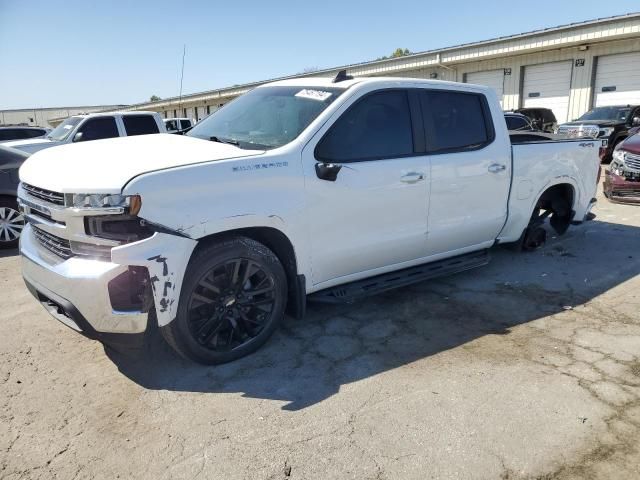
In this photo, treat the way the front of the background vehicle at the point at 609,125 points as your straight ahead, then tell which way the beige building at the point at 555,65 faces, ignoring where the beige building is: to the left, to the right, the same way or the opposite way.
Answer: the same way

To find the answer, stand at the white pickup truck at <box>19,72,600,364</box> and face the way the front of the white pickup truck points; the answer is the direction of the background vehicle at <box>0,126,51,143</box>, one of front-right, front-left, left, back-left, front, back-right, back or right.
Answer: right

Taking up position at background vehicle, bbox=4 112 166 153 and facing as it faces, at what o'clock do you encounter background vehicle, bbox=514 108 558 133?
background vehicle, bbox=514 108 558 133 is roughly at 7 o'clock from background vehicle, bbox=4 112 166 153.

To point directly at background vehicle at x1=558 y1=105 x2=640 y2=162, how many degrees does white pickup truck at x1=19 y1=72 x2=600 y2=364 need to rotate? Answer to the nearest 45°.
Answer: approximately 180°

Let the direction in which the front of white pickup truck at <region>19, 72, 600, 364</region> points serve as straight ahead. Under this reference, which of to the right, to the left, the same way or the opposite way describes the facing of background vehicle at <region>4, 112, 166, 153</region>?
the same way

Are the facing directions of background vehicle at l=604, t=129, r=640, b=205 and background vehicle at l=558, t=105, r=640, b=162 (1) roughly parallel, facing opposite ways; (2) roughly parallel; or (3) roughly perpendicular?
roughly parallel

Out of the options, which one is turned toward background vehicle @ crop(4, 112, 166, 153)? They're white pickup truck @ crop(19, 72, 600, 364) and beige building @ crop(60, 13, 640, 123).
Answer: the beige building

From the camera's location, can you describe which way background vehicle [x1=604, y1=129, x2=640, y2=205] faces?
facing the viewer and to the left of the viewer

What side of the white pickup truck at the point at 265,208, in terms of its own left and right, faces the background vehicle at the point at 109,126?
right

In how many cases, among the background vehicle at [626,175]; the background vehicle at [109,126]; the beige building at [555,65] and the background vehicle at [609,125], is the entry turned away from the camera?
0

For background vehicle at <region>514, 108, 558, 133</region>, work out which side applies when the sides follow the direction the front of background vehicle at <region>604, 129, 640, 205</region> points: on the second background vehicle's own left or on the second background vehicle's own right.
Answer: on the second background vehicle's own right

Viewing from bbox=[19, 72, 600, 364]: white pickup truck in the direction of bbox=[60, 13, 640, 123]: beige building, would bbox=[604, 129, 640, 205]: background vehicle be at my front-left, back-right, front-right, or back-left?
front-right

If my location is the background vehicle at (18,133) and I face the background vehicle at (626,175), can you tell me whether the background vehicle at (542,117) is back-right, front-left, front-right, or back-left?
front-left

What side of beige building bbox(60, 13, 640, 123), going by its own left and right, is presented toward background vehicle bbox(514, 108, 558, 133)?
front
